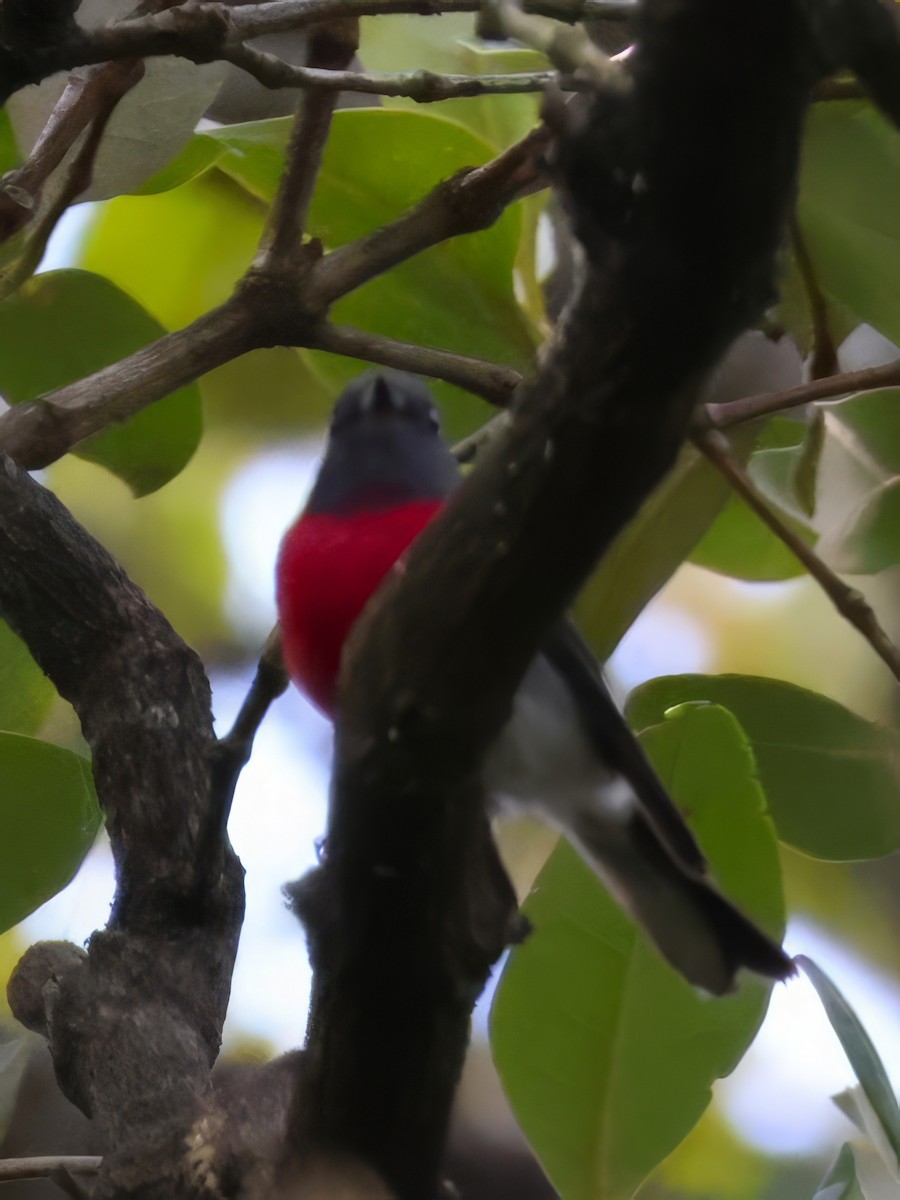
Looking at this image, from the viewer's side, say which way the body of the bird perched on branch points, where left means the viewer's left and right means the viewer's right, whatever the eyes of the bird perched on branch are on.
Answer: facing the viewer and to the left of the viewer
